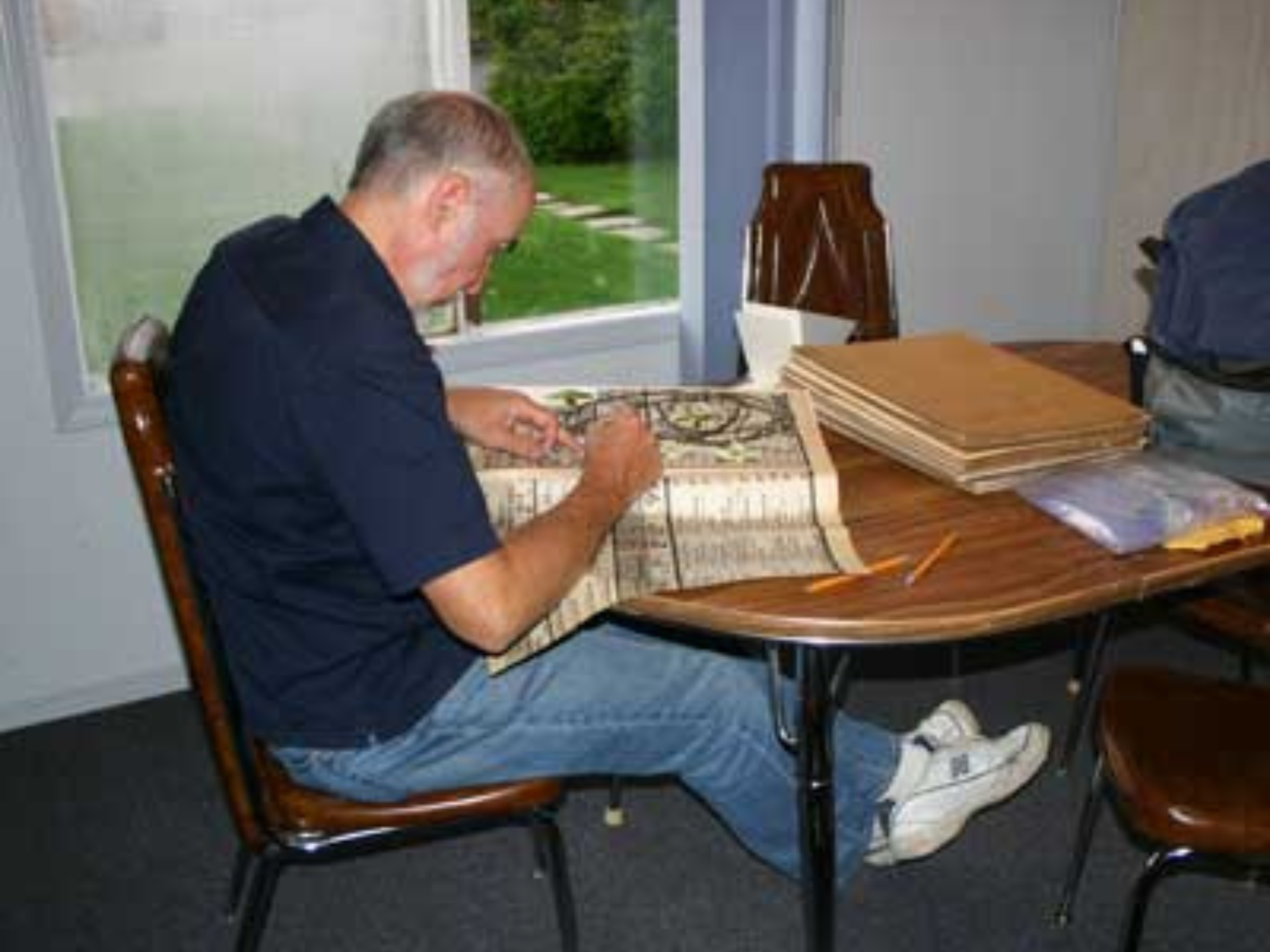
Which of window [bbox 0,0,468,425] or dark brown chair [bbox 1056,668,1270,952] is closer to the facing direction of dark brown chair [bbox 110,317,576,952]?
the dark brown chair

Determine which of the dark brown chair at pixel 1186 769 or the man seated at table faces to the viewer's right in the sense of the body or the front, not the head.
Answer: the man seated at table

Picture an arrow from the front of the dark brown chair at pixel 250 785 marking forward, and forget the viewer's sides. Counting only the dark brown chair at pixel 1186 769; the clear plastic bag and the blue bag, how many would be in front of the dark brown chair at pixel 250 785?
3

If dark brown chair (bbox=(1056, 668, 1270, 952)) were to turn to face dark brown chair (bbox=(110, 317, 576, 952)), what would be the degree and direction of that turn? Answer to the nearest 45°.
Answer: approximately 45° to its left

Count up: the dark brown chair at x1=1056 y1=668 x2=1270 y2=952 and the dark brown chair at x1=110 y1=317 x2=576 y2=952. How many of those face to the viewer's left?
1

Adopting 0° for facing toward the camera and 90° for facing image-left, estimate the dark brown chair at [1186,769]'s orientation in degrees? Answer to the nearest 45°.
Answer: approximately 90°

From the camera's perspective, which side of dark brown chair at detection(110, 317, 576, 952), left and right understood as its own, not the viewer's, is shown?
right

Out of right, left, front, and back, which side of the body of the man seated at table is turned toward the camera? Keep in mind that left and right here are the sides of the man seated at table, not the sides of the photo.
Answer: right
